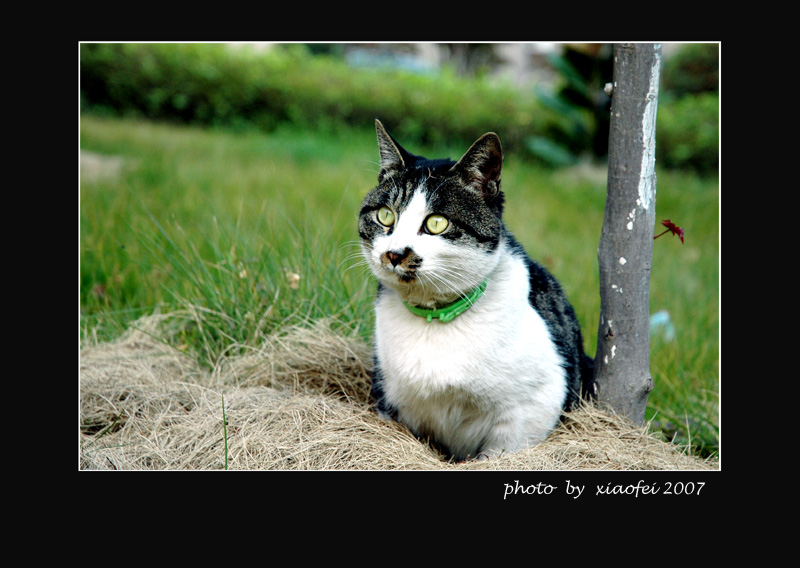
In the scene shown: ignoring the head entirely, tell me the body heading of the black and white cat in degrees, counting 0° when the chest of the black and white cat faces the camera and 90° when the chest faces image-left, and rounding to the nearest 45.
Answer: approximately 45°
